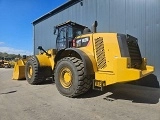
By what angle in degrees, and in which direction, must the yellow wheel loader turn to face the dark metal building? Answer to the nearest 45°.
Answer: approximately 90° to its right

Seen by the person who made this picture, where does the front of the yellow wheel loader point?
facing away from the viewer and to the left of the viewer
